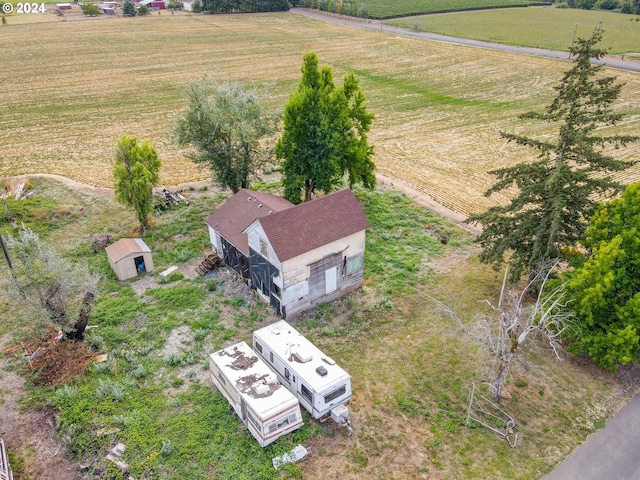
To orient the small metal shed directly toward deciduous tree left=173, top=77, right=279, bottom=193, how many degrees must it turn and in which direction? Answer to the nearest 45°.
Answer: approximately 90° to its left

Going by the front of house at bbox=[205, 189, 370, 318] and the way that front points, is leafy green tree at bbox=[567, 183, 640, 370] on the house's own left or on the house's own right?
on the house's own left

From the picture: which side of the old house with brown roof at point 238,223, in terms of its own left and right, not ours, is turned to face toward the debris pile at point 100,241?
right

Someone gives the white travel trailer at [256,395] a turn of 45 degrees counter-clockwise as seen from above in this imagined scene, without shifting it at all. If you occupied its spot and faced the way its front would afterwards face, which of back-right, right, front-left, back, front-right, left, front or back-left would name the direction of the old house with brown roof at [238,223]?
left

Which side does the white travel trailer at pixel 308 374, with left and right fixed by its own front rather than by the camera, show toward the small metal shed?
back

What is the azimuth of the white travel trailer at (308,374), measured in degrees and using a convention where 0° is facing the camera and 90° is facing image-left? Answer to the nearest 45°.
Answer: approximately 315°

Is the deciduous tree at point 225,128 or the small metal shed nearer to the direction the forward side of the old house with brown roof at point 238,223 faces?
the small metal shed
